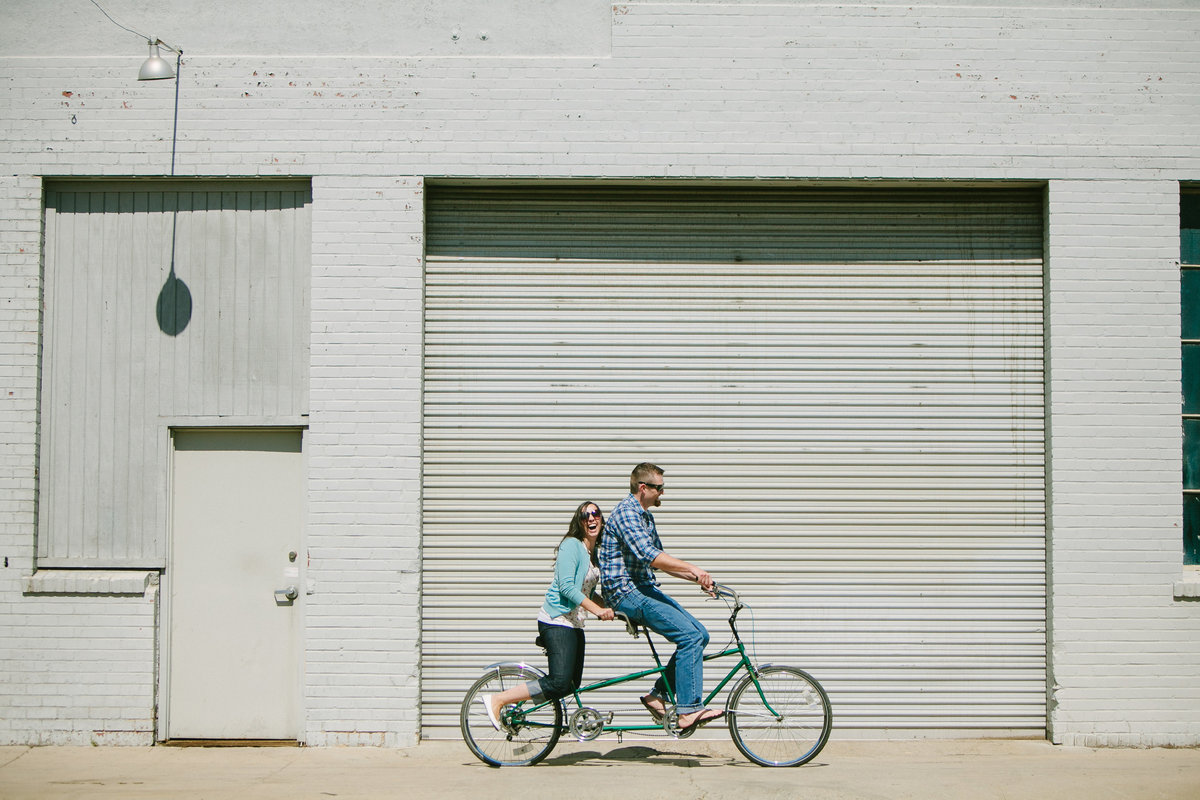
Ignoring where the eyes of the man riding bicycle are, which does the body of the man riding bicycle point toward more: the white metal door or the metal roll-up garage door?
the metal roll-up garage door

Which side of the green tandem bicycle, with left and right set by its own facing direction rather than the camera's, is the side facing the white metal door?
back

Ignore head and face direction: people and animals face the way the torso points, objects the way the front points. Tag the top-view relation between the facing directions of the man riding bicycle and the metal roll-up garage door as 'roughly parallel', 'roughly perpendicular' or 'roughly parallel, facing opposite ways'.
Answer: roughly perpendicular

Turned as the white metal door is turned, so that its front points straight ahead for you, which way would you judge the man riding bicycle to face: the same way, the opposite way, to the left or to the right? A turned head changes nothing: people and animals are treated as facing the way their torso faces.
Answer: to the left

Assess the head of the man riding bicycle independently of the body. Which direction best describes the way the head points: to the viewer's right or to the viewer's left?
to the viewer's right

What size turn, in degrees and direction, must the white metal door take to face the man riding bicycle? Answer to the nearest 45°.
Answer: approximately 45° to its left

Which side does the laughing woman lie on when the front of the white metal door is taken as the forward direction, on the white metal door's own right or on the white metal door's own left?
on the white metal door's own left

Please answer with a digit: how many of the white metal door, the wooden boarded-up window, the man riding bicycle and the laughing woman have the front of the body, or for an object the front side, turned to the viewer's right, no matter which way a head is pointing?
2

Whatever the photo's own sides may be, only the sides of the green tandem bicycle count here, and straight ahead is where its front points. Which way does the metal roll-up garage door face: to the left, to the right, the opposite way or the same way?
to the right
